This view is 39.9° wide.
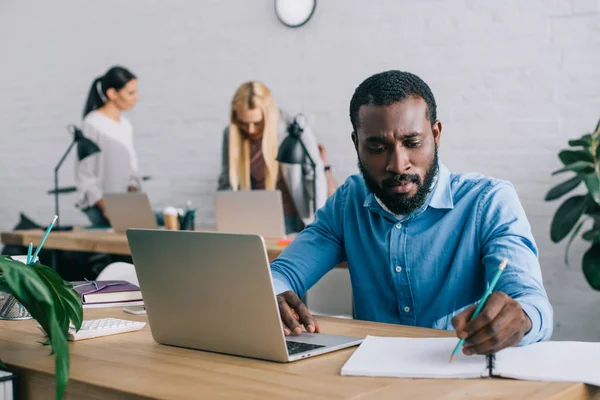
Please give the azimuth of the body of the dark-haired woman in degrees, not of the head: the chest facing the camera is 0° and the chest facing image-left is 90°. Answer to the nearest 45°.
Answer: approximately 315°

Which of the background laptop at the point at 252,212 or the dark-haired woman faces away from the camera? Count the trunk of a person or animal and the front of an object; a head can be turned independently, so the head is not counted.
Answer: the background laptop

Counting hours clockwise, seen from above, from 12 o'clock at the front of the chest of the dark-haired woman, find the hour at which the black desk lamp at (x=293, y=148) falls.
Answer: The black desk lamp is roughly at 1 o'clock from the dark-haired woman.

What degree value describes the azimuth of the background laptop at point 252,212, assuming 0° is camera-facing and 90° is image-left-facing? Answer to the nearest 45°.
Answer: approximately 180°

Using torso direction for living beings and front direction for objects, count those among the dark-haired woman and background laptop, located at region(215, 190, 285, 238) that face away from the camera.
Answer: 1

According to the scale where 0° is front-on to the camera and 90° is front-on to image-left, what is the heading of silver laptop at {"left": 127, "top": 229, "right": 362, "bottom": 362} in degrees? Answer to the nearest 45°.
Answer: approximately 225°

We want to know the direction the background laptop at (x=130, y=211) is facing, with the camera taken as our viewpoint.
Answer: facing away from the viewer and to the right of the viewer

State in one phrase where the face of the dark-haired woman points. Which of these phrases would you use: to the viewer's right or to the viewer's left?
to the viewer's right

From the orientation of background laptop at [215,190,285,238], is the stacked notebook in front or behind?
behind

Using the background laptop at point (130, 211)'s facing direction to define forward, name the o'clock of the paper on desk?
The paper on desk is roughly at 4 o'clock from the background laptop.

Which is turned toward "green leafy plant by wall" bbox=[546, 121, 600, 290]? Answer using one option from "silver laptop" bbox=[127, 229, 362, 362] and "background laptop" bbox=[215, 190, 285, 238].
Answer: the silver laptop

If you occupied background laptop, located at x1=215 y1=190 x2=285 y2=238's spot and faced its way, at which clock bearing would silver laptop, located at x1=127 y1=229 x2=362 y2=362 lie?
The silver laptop is roughly at 6 o'clock from the background laptop.

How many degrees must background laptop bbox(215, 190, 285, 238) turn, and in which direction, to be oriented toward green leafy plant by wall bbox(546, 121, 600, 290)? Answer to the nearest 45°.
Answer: approximately 90° to its right

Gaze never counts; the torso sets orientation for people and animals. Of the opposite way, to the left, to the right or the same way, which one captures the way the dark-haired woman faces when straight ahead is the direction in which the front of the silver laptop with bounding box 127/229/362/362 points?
to the right

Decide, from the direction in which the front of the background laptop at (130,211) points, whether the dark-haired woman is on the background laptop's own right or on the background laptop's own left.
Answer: on the background laptop's own left

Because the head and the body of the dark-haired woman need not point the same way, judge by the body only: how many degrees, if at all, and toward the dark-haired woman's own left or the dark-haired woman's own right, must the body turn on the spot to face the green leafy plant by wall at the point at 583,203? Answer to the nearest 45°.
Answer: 0° — they already face it
